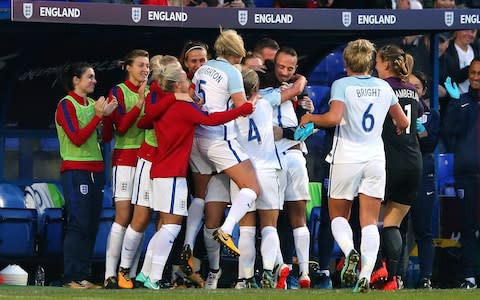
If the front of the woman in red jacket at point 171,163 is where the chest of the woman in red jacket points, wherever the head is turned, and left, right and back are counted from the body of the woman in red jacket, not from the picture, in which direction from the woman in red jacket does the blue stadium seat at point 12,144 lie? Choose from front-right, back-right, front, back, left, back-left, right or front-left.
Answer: left

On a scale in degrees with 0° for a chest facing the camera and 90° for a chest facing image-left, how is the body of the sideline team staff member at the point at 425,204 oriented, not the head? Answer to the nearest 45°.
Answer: approximately 45°

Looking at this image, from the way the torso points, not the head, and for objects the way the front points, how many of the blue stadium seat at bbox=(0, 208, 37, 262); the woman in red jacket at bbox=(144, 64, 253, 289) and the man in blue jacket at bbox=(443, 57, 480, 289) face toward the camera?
2

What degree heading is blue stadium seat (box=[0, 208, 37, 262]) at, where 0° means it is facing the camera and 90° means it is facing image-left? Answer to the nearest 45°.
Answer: approximately 0°

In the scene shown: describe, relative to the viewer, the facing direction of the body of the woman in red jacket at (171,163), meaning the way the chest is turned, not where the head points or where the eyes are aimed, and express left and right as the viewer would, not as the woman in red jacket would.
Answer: facing away from the viewer and to the right of the viewer

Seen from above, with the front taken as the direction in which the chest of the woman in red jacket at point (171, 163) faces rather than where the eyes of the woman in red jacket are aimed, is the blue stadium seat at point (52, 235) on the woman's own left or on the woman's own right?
on the woman's own left

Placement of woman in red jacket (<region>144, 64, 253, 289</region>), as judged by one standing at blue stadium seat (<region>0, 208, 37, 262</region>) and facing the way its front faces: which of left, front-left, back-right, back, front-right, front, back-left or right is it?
front-left

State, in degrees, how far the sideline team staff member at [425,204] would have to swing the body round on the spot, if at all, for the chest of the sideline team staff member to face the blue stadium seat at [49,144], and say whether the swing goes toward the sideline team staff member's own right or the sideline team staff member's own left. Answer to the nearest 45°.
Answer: approximately 45° to the sideline team staff member's own right

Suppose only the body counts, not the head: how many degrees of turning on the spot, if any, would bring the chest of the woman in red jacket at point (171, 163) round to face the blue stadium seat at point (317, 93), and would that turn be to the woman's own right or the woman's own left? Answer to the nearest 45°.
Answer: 0° — they already face it
